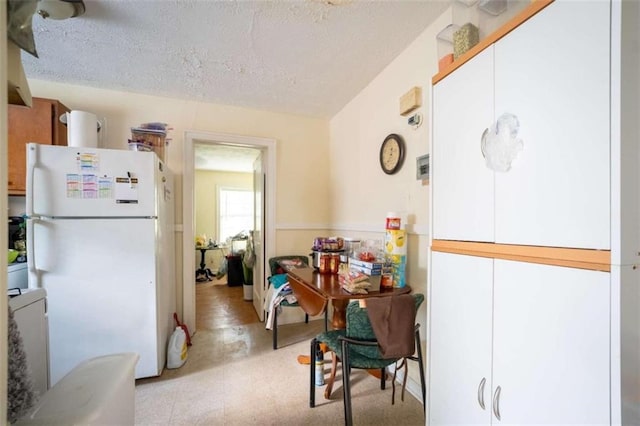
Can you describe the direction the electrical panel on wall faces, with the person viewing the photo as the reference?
facing the viewer and to the left of the viewer

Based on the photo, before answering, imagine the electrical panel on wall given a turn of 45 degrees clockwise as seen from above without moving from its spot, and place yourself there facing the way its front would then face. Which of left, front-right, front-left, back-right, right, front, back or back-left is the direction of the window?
front-right

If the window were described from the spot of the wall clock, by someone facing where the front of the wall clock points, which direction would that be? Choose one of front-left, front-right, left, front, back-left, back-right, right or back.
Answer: right

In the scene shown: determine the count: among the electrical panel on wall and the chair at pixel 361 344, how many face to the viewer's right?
0

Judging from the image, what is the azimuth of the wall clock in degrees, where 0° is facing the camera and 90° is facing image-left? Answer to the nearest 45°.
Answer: approximately 45°

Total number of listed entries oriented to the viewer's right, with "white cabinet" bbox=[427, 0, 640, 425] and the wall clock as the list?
0

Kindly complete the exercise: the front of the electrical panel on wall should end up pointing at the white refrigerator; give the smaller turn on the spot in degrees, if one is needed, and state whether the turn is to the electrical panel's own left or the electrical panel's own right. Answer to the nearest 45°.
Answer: approximately 45° to the electrical panel's own right

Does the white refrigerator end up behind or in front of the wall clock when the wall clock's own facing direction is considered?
in front

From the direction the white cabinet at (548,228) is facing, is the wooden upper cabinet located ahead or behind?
ahead

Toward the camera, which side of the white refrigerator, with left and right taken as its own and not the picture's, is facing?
front
